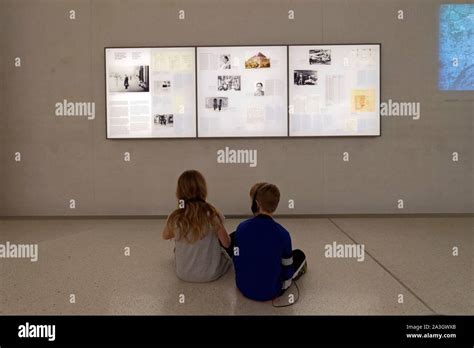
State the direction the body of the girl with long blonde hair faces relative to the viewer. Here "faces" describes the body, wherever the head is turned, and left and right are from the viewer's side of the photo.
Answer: facing away from the viewer

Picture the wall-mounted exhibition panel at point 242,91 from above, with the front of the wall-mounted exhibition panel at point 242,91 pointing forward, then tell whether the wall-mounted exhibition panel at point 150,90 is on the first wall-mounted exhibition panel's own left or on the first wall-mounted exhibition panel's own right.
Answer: on the first wall-mounted exhibition panel's own right

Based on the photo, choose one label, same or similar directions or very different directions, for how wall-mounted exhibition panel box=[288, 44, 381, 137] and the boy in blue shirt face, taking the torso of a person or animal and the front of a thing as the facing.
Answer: very different directions

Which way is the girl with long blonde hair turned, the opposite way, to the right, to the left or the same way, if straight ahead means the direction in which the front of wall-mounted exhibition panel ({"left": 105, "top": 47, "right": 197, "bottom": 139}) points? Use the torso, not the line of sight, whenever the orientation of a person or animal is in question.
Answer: the opposite way

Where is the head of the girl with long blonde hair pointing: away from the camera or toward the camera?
away from the camera

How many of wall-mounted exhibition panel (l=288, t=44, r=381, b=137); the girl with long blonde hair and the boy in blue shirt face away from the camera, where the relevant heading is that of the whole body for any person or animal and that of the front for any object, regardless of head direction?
2

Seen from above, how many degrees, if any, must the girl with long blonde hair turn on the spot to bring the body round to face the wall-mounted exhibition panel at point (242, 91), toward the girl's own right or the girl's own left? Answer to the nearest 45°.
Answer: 0° — they already face it

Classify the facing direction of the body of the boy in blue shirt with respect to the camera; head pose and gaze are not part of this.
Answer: away from the camera

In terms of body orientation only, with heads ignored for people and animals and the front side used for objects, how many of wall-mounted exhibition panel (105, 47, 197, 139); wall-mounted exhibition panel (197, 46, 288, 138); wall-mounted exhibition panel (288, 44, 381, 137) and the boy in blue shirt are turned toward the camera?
3

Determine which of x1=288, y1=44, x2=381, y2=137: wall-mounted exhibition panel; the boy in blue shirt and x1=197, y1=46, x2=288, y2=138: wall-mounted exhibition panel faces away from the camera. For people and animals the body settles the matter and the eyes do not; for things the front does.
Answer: the boy in blue shirt

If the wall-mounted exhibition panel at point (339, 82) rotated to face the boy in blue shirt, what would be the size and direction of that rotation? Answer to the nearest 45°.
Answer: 0° — it already faces them
